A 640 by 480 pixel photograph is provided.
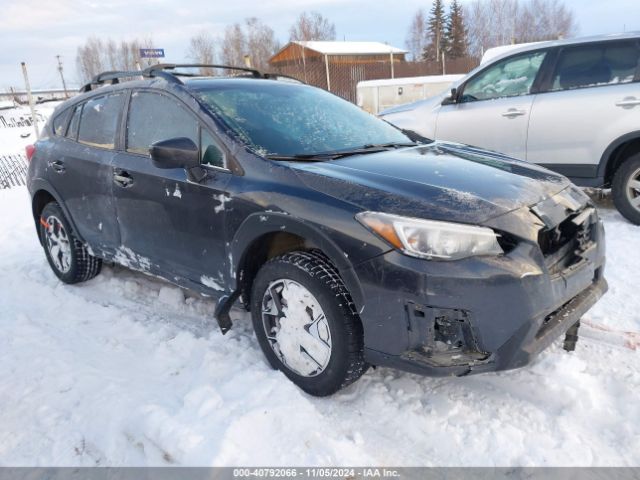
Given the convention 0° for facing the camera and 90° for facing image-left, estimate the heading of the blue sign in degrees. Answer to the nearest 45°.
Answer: approximately 0°

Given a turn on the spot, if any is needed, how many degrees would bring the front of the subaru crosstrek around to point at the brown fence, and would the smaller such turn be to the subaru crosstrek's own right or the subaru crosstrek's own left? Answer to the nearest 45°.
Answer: approximately 135° to the subaru crosstrek's own left

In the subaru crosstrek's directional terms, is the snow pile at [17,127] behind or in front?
behind

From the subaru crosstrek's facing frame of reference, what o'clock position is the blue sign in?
The blue sign is roughly at 7 o'clock from the subaru crosstrek.

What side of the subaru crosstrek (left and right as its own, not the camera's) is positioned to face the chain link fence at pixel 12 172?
back

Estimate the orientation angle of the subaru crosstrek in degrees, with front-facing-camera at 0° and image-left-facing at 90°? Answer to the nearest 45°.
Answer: approximately 315°

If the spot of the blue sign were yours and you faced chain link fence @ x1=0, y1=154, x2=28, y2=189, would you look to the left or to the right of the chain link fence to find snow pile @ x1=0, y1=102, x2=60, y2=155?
right

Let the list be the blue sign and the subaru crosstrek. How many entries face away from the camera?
0

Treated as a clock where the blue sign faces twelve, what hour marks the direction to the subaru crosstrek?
The subaru crosstrek is roughly at 12 o'clock from the blue sign.

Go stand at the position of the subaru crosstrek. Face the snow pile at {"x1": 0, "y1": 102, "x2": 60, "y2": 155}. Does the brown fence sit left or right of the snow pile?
right

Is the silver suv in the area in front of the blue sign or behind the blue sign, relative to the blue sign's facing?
in front

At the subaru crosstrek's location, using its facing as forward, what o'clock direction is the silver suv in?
The silver suv is roughly at 9 o'clock from the subaru crosstrek.
